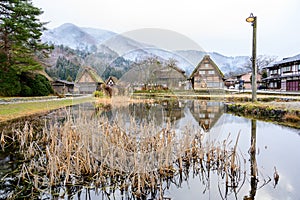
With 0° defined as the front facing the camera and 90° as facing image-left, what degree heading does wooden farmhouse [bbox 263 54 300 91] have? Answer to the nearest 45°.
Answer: approximately 45°

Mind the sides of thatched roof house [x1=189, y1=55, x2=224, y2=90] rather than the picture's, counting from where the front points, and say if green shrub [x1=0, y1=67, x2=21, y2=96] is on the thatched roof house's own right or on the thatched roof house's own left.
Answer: on the thatched roof house's own right

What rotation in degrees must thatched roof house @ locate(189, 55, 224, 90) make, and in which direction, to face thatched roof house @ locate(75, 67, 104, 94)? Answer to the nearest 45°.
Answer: approximately 90° to its right

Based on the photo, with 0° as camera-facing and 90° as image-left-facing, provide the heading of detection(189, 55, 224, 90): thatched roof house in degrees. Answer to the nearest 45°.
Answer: approximately 0°
